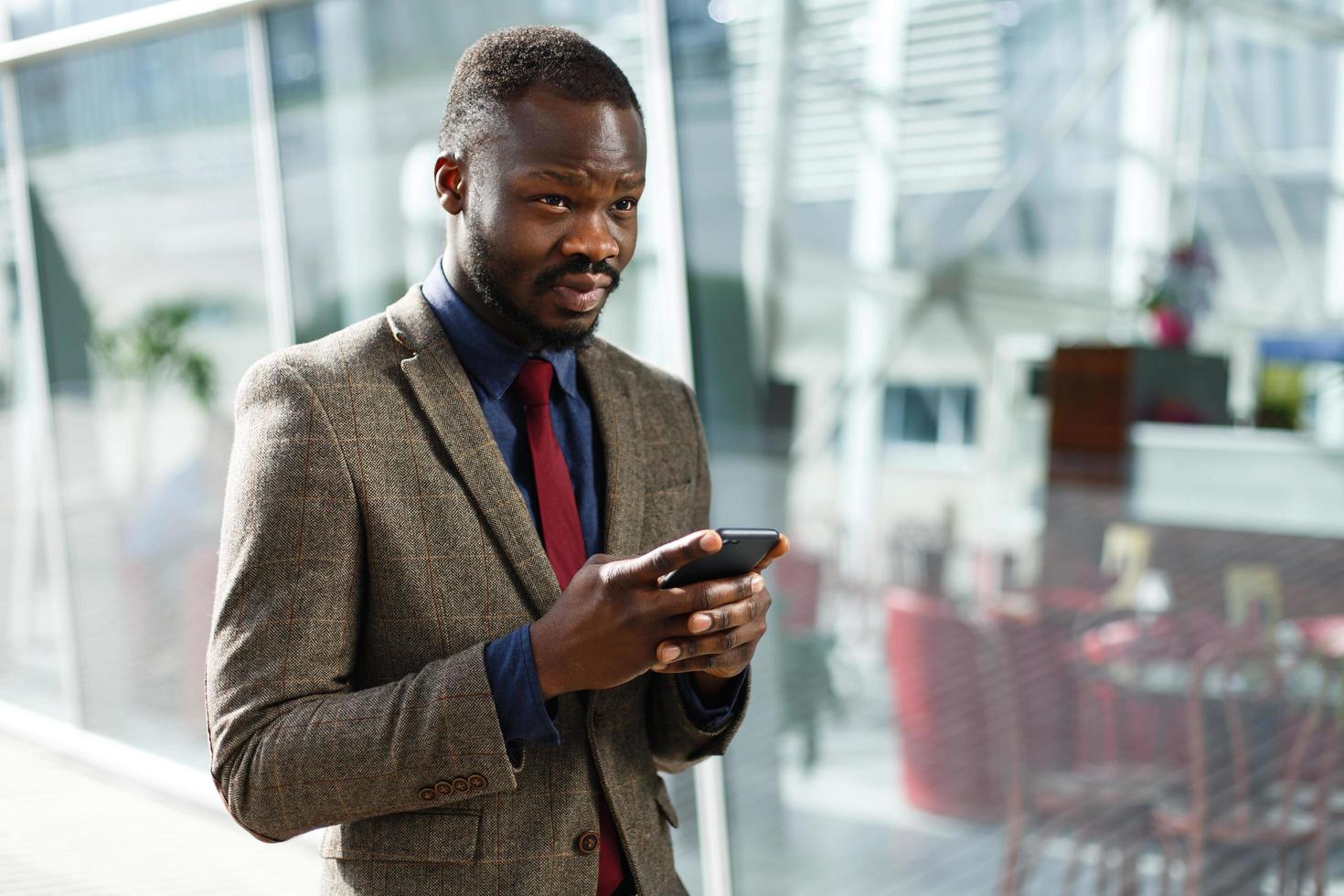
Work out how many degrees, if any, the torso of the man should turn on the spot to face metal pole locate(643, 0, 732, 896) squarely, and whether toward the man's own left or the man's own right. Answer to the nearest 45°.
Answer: approximately 135° to the man's own left

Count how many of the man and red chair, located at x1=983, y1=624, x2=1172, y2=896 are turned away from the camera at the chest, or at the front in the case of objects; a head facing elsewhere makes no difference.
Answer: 0

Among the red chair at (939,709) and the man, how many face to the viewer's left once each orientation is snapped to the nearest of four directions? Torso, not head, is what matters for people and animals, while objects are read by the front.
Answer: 0

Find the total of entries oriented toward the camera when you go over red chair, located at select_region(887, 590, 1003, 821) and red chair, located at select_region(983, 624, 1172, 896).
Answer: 0

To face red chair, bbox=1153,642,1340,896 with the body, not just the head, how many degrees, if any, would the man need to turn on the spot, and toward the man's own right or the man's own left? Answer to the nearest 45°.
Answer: approximately 90° to the man's own left

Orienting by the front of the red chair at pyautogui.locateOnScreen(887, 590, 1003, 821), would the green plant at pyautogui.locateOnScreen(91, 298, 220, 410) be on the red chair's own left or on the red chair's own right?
on the red chair's own left

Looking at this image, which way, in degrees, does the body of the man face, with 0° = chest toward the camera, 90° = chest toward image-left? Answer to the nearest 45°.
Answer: approximately 315°

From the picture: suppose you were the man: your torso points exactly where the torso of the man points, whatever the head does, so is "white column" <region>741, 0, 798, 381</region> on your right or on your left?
on your left

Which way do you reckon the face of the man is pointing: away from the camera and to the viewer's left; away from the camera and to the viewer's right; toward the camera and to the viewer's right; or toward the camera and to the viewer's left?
toward the camera and to the viewer's right
